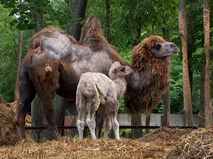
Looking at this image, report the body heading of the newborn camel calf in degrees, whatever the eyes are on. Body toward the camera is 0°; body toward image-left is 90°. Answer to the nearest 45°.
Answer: approximately 225°
